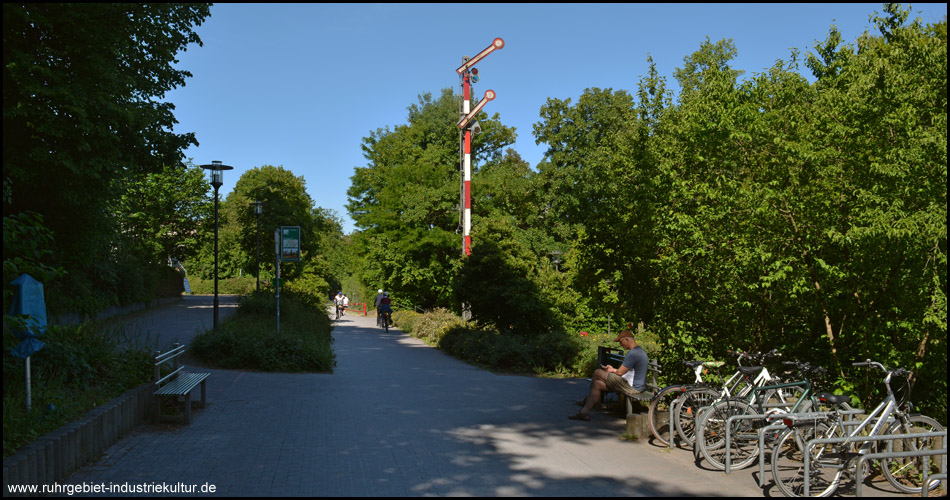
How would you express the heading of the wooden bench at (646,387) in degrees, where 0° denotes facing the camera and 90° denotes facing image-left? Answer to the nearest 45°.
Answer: approximately 45°

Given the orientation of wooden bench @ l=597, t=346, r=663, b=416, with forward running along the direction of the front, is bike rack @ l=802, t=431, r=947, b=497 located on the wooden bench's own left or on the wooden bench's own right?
on the wooden bench's own left

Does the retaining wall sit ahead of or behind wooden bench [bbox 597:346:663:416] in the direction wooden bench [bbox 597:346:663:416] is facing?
ahead

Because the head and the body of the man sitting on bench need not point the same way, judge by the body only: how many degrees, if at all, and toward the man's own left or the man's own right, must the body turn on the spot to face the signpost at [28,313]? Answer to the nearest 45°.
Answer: approximately 45° to the man's own left

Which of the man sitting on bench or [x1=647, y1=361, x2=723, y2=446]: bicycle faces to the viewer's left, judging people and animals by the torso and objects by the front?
the man sitting on bench

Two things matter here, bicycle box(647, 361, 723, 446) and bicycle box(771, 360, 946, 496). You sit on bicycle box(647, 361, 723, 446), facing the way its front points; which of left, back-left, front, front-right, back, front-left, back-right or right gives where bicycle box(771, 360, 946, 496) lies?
front-right

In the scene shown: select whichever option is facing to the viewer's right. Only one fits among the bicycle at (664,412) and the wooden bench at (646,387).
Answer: the bicycle

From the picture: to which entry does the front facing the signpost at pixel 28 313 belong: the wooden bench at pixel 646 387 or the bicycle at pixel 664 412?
the wooden bench

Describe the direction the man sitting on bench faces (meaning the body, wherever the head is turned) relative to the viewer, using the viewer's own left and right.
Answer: facing to the left of the viewer

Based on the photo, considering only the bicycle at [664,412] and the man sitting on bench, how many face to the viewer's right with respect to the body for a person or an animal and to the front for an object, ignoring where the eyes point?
1

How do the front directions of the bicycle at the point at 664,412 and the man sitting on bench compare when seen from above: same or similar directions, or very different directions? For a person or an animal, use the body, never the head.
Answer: very different directions

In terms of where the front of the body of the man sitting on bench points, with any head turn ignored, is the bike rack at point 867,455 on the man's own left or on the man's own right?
on the man's own left

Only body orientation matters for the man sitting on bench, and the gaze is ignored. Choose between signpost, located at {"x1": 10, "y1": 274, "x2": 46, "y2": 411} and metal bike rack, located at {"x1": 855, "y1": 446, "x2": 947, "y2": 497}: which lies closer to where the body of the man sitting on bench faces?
the signpost

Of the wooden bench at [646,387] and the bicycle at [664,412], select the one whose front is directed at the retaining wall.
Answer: the wooden bench

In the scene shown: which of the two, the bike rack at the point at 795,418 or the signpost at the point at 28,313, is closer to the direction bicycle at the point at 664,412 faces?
the bike rack

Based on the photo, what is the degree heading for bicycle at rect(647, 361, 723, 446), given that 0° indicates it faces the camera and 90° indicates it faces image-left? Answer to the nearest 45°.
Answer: approximately 270°
